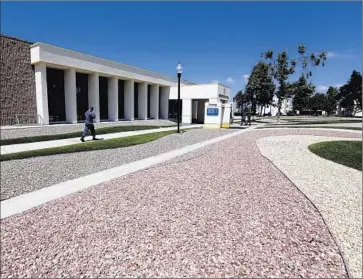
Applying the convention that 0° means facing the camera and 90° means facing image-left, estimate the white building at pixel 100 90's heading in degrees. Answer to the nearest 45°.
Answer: approximately 315°

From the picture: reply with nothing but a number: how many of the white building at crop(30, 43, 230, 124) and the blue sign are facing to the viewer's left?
0

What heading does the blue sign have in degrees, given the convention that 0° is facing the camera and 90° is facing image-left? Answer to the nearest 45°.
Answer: approximately 0°

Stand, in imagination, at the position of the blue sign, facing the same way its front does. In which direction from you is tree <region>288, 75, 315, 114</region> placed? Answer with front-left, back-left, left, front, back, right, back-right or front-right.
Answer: back-left

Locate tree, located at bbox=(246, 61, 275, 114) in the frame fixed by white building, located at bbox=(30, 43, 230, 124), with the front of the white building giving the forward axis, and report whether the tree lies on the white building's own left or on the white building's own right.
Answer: on the white building's own left

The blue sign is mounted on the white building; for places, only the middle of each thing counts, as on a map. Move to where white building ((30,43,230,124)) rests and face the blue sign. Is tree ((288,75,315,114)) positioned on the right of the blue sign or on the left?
left

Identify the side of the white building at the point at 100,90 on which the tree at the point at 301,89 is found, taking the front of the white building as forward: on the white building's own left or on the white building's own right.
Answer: on the white building's own left
